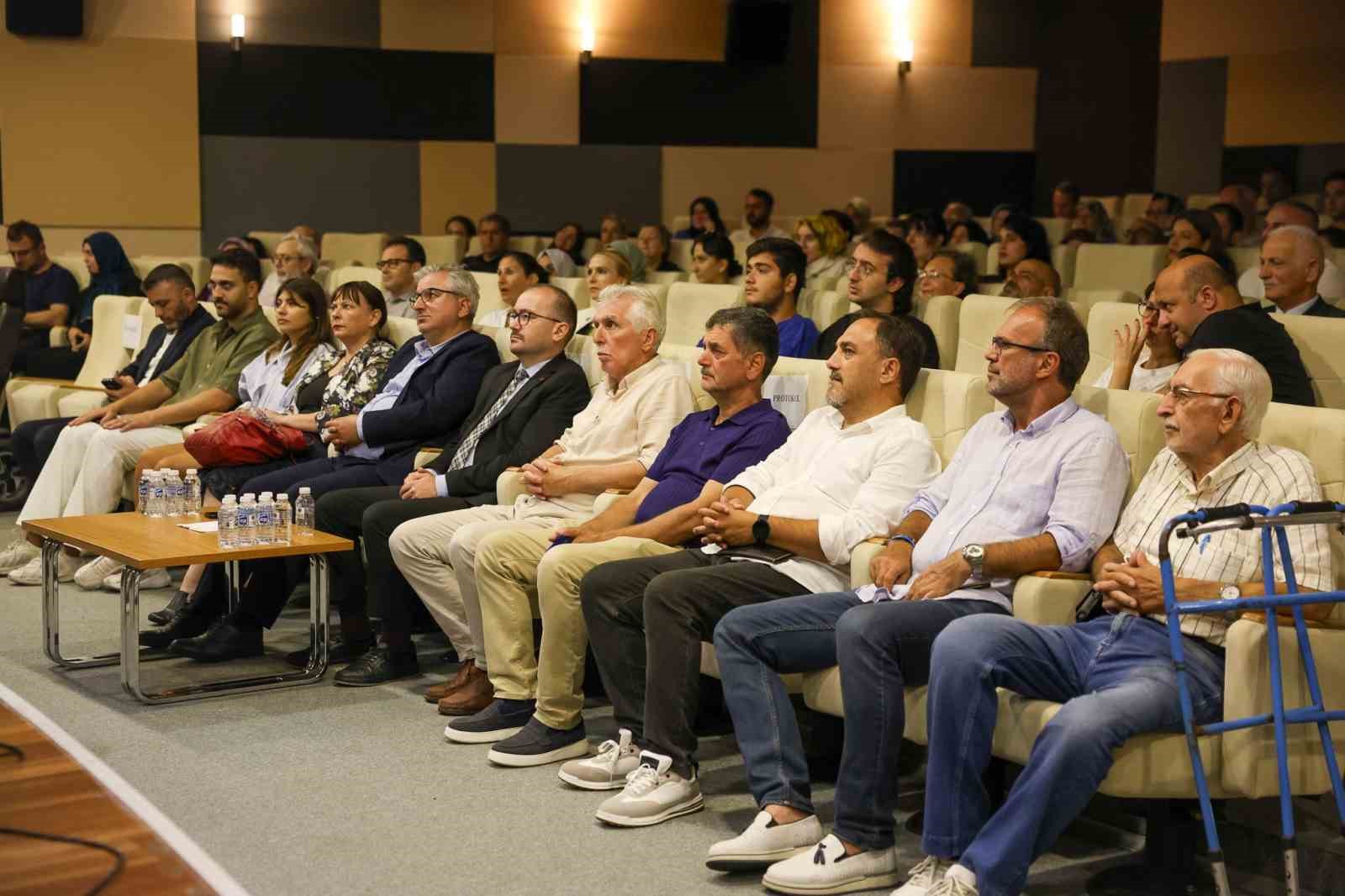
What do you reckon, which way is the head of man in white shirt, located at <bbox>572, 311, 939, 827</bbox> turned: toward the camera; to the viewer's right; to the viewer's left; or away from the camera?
to the viewer's left

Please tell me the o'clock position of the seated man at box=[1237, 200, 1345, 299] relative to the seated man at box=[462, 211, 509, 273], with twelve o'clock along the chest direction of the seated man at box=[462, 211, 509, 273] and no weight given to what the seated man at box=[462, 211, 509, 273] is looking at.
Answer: the seated man at box=[1237, 200, 1345, 299] is roughly at 9 o'clock from the seated man at box=[462, 211, 509, 273].

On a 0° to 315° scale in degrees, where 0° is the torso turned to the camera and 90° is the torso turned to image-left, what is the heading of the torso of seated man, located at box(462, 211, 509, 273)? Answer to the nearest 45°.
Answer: approximately 45°

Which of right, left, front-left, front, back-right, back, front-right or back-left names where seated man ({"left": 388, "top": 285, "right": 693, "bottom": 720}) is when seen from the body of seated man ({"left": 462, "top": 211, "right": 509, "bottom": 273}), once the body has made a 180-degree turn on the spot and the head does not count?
back-right

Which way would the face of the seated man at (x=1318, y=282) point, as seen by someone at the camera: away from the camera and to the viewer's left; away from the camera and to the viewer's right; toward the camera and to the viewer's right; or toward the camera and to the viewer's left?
toward the camera and to the viewer's left

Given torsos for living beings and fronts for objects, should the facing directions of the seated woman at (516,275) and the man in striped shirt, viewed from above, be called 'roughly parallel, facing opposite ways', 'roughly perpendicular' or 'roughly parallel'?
roughly parallel

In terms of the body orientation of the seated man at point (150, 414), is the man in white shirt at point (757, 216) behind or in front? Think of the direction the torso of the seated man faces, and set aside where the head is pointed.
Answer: behind

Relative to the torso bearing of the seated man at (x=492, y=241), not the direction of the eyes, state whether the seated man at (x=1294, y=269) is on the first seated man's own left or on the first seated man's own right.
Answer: on the first seated man's own left

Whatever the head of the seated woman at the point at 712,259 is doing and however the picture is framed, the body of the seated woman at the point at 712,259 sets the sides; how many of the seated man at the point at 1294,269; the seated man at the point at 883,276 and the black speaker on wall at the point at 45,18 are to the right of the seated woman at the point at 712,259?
1

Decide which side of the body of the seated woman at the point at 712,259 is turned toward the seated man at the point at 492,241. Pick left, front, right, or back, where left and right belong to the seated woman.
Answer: right

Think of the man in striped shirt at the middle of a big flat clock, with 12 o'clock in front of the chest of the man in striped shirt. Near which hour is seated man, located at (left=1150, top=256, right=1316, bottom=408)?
The seated man is roughly at 5 o'clock from the man in striped shirt.

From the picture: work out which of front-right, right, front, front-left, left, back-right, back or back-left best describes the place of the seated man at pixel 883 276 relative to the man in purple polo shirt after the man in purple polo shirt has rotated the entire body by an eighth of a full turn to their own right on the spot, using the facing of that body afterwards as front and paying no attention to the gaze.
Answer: back-right

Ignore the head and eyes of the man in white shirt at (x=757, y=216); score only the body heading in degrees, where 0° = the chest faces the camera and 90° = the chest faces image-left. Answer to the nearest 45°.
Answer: approximately 45°

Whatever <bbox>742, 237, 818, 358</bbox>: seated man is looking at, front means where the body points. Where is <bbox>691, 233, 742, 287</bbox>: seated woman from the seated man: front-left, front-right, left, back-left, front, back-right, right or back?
back-right

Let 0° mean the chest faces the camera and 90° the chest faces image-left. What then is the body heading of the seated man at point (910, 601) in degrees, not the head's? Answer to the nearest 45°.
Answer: approximately 45°

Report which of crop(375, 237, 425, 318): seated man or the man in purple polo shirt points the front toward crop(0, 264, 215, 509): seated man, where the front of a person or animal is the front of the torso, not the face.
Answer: crop(375, 237, 425, 318): seated man

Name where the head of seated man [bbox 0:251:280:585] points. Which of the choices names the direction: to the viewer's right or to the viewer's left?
to the viewer's left
